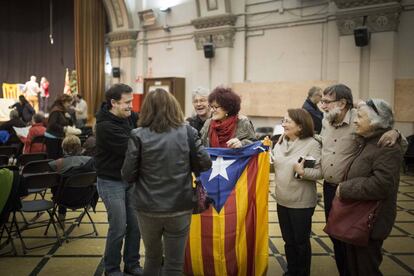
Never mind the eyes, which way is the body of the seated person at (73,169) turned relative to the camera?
away from the camera

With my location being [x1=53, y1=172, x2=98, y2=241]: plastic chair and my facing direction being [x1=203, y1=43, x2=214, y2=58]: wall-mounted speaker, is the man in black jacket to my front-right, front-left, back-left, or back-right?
back-right

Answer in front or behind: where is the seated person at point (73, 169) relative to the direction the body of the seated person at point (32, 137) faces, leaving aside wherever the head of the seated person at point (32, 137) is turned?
behind

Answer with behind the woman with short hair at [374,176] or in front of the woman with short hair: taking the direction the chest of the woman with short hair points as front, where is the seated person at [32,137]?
in front

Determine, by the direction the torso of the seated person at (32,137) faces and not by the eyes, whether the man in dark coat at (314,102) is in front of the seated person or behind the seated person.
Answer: behind

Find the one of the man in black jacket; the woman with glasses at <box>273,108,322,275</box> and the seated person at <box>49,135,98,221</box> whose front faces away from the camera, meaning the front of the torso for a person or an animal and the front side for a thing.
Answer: the seated person

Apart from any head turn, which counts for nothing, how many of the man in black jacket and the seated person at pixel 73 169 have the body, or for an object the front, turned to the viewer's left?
0

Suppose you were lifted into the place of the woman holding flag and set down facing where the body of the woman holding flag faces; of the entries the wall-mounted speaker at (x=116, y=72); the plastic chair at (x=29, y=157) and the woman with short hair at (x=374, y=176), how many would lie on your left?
1

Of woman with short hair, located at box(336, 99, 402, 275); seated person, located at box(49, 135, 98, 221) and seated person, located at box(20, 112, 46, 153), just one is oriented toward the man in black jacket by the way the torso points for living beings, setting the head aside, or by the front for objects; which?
the woman with short hair

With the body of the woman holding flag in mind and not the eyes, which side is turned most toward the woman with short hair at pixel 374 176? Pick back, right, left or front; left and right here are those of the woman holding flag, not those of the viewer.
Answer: left

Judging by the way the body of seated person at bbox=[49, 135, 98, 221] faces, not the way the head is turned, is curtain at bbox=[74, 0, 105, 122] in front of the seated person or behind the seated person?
in front

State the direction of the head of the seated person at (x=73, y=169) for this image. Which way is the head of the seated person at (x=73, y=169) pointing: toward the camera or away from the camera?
away from the camera

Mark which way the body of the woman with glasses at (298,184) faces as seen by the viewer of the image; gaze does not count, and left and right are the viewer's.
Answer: facing the viewer and to the left of the viewer
